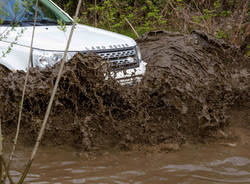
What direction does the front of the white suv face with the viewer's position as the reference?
facing the viewer and to the right of the viewer
